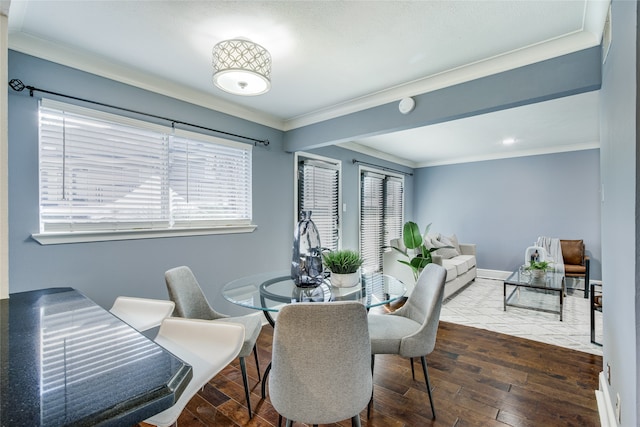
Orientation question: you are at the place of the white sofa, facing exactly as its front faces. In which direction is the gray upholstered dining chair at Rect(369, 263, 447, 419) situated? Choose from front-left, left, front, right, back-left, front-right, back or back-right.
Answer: front-right

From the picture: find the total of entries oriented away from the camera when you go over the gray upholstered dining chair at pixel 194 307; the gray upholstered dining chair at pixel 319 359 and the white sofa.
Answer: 1

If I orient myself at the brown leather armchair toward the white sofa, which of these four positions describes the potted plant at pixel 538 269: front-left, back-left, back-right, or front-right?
front-left

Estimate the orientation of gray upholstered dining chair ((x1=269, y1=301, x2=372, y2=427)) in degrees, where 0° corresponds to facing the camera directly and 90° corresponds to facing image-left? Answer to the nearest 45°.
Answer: approximately 180°

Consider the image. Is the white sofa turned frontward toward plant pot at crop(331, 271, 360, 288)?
no

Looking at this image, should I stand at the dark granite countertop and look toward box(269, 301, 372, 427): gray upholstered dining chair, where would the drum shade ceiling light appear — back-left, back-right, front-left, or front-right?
front-left

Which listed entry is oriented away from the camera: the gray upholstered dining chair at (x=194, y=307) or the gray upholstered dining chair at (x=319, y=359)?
the gray upholstered dining chair at (x=319, y=359)

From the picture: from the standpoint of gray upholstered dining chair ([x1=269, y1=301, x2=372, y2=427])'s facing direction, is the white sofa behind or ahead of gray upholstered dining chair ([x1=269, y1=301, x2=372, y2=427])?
ahead

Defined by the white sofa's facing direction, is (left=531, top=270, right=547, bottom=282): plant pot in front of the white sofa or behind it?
in front

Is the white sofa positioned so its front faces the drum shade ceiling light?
no

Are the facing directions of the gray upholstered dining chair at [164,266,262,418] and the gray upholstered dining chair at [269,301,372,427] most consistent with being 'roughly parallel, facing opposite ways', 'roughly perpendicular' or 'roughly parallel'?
roughly perpendicular

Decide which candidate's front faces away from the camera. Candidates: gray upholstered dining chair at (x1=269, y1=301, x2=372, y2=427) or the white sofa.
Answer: the gray upholstered dining chair

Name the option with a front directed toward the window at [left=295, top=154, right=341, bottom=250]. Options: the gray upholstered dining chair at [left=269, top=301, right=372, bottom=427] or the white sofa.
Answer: the gray upholstered dining chair

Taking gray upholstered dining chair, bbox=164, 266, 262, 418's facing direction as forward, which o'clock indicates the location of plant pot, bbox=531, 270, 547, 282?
The plant pot is roughly at 12 o'clock from the gray upholstered dining chair.

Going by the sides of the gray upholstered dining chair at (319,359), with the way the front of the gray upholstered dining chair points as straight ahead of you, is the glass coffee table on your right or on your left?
on your right
